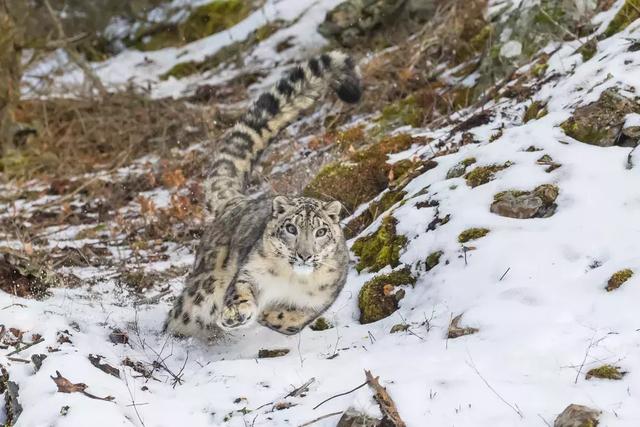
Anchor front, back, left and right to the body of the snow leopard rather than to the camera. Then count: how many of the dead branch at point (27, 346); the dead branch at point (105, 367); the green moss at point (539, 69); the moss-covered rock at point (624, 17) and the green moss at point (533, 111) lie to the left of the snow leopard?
3

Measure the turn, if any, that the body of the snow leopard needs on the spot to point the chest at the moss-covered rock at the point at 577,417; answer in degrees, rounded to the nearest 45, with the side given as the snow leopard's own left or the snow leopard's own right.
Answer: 0° — it already faces it

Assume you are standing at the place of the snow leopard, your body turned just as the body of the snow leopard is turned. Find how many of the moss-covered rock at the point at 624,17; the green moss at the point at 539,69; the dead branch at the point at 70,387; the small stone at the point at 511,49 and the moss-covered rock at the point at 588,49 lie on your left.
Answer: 4

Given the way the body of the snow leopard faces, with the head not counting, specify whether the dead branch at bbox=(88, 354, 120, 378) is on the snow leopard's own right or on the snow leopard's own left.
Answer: on the snow leopard's own right

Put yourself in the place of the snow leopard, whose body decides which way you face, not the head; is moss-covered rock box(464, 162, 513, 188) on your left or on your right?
on your left

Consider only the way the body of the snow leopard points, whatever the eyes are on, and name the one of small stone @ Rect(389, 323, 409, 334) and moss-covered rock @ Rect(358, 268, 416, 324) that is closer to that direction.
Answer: the small stone

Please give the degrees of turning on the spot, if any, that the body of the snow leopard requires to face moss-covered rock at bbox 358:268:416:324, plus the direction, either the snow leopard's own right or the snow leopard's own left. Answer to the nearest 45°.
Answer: approximately 45° to the snow leopard's own left

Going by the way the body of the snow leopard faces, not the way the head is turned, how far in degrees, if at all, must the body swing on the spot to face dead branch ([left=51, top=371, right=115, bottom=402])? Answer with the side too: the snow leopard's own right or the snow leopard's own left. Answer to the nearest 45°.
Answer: approximately 90° to the snow leopard's own right

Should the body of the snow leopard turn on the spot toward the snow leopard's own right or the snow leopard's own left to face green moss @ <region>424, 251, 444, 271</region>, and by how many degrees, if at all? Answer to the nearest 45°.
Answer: approximately 45° to the snow leopard's own left

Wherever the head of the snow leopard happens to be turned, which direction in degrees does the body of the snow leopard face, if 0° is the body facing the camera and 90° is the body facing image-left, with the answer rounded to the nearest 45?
approximately 315°

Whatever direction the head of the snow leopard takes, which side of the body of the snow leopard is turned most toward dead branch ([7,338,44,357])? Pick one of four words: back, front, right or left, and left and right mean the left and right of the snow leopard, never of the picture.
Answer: right

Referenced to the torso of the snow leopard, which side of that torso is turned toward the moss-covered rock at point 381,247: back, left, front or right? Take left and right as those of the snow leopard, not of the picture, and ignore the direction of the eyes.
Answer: left
